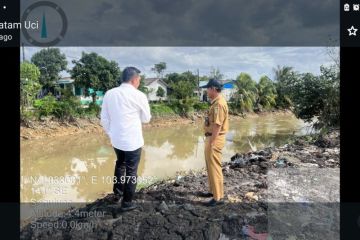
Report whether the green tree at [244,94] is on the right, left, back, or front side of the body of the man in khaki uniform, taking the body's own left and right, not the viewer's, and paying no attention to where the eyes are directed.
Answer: right

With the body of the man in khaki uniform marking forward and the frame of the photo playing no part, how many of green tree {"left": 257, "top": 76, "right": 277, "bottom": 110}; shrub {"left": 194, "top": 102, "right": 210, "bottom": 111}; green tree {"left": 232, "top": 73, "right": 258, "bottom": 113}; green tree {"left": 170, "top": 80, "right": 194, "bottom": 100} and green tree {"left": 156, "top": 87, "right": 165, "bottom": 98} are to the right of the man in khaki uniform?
5

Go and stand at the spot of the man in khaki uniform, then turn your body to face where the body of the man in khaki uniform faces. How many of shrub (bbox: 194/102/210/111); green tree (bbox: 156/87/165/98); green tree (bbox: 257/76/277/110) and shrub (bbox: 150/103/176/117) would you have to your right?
4

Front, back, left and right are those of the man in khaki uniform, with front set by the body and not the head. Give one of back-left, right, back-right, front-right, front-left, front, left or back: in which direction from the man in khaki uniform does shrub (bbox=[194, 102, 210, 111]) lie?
right

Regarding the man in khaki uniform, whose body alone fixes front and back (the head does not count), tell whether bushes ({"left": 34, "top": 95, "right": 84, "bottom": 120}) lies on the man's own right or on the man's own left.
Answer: on the man's own right

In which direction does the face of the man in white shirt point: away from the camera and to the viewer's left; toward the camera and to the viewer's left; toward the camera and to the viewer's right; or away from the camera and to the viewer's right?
away from the camera and to the viewer's right

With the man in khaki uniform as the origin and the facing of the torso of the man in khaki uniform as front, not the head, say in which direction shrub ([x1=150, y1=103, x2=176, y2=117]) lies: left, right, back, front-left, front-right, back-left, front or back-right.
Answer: right

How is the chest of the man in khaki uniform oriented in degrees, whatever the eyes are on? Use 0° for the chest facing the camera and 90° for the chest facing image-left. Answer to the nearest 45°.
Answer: approximately 90°

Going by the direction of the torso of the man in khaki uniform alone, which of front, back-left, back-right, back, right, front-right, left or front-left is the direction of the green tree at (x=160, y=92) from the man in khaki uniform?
right

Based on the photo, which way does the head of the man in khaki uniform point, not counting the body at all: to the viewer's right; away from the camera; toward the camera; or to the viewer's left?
to the viewer's left

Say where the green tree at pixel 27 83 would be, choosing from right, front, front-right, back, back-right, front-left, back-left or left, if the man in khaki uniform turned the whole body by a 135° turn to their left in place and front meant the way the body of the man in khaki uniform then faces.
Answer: back

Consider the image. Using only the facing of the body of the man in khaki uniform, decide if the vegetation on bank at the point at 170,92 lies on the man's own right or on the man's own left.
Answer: on the man's own right
